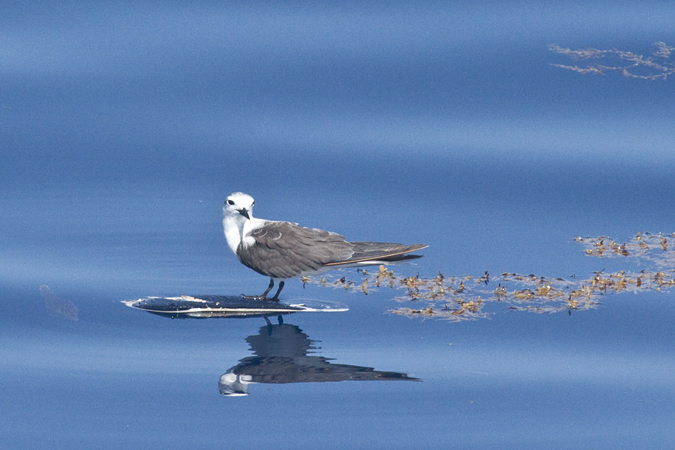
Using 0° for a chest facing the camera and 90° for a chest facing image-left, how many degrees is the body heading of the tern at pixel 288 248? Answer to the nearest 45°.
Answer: approximately 90°
